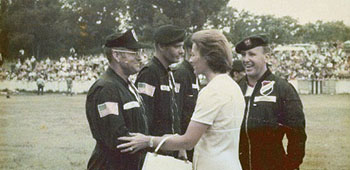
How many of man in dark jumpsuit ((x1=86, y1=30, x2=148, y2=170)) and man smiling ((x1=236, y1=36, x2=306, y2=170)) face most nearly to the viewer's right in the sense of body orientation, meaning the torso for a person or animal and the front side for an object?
1

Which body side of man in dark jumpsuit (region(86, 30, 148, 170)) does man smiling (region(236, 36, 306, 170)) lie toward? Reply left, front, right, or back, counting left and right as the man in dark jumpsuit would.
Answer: front

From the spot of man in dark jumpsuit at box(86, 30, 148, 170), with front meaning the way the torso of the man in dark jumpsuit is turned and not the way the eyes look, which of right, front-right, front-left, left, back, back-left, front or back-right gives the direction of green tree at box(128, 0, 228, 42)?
left

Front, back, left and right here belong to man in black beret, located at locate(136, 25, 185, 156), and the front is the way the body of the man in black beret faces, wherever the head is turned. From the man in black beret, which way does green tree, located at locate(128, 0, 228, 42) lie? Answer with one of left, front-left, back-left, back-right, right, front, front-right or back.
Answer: back-left

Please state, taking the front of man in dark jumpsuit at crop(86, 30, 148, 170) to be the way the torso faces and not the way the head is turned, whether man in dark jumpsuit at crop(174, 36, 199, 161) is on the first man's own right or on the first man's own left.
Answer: on the first man's own left

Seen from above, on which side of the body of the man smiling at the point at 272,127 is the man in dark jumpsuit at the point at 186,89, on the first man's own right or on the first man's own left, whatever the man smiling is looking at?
on the first man's own right

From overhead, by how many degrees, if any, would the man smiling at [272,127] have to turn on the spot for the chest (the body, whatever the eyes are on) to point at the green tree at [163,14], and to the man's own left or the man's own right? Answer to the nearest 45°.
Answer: approximately 135° to the man's own right

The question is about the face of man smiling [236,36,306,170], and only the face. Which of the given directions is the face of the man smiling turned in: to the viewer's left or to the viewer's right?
to the viewer's left

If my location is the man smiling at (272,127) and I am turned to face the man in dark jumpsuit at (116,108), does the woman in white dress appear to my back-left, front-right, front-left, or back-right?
front-left

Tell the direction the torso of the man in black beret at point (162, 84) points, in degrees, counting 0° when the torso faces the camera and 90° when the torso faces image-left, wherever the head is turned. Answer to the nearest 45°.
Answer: approximately 315°
